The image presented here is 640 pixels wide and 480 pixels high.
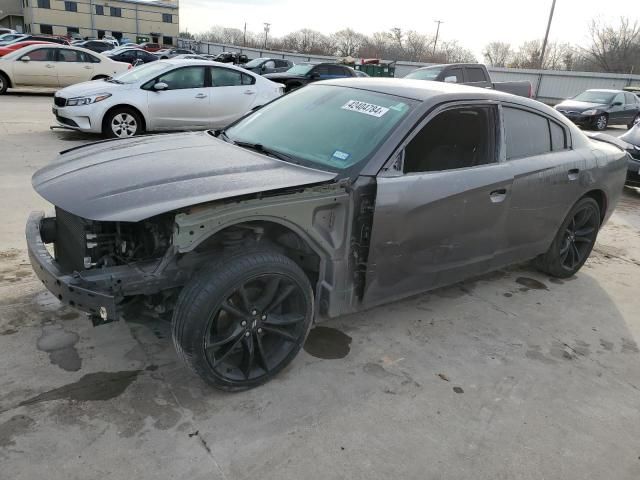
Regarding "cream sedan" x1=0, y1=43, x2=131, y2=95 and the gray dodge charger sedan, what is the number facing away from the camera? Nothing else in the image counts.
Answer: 0

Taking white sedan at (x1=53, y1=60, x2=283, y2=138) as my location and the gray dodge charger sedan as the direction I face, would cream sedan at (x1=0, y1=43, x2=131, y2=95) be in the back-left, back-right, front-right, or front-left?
back-right

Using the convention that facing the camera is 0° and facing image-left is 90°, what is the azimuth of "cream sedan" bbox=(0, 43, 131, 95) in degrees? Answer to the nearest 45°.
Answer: approximately 90°

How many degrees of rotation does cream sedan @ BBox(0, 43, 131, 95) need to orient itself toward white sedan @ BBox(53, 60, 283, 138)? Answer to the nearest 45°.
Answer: approximately 90° to its left

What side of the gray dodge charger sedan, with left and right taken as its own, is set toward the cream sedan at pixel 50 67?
right

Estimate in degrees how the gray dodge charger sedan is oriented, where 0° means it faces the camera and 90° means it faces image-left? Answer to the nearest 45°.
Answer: approximately 45°

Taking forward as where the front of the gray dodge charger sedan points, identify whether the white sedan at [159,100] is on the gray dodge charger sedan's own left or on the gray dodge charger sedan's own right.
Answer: on the gray dodge charger sedan's own right
